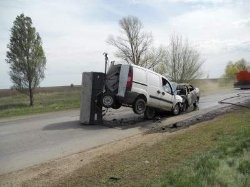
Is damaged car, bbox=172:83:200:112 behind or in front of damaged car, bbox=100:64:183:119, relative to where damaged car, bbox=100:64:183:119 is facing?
in front

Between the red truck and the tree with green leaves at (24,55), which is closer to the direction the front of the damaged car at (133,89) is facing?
the red truck

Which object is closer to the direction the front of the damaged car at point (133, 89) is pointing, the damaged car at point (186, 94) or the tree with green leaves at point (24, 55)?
the damaged car

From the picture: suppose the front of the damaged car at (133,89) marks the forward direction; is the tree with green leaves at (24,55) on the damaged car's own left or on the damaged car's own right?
on the damaged car's own left

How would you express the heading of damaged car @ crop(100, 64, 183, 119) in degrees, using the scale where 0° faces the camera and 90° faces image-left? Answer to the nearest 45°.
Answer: approximately 225°

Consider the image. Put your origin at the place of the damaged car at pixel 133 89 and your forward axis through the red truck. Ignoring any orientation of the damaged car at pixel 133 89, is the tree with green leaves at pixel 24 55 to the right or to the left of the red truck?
left

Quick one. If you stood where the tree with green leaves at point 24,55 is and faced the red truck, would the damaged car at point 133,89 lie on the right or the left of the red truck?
right

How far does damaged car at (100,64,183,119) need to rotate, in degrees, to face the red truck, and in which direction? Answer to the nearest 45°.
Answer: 0° — it already faces it
